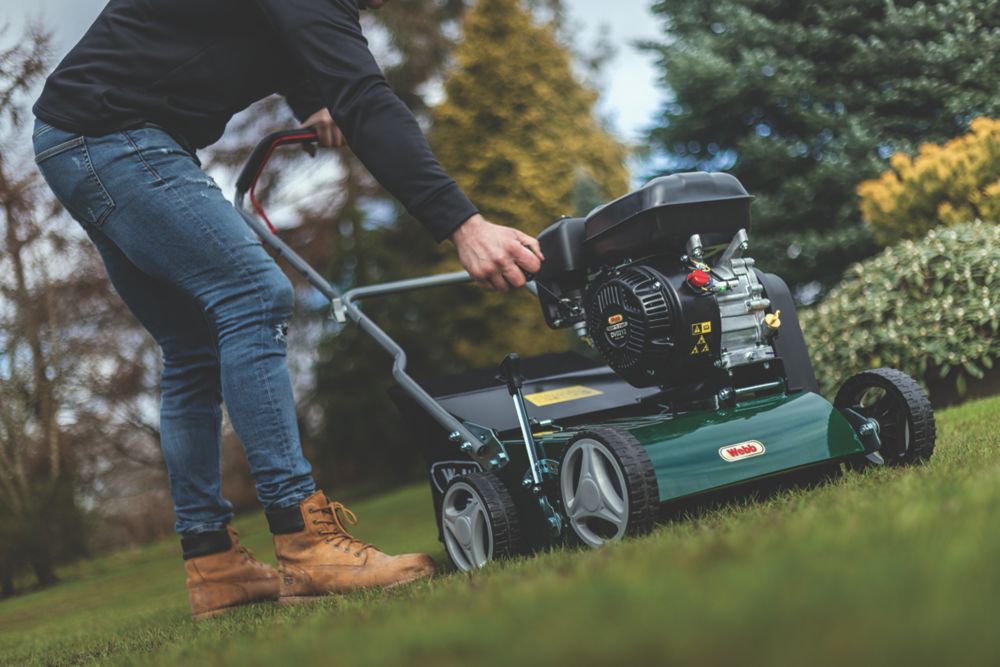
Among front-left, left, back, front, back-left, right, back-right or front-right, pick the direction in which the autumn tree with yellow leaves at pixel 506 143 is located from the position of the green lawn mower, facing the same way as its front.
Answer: back-left

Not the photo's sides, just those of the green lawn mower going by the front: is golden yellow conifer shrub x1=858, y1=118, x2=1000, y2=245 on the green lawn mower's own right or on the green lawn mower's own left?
on the green lawn mower's own left

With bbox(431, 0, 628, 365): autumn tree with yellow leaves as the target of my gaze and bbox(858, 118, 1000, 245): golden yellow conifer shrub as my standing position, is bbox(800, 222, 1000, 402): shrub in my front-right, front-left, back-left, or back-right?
back-left
